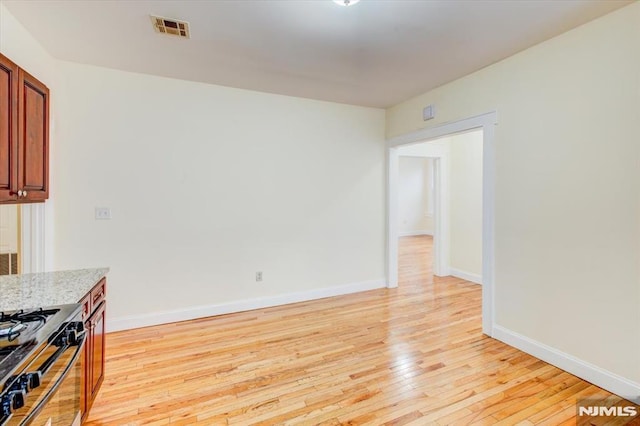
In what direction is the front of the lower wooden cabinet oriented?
to the viewer's right

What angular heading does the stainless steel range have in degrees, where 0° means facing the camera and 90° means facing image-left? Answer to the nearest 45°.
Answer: approximately 315°

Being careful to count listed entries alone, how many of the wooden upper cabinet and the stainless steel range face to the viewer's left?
0

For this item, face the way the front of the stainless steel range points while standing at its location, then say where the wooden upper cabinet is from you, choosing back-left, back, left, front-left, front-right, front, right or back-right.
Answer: back-left

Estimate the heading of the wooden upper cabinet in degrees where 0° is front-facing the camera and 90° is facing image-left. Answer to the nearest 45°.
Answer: approximately 315°

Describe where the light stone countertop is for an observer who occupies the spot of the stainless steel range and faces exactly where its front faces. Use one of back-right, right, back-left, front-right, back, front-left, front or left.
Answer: back-left

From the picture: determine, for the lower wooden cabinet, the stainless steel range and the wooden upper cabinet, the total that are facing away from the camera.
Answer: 0

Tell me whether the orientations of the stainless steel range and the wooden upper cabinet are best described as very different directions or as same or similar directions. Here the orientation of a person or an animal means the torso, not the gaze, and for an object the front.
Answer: same or similar directions

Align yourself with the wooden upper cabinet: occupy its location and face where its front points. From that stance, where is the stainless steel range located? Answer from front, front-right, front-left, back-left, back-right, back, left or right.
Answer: front-right

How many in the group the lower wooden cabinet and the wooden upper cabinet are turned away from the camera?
0
